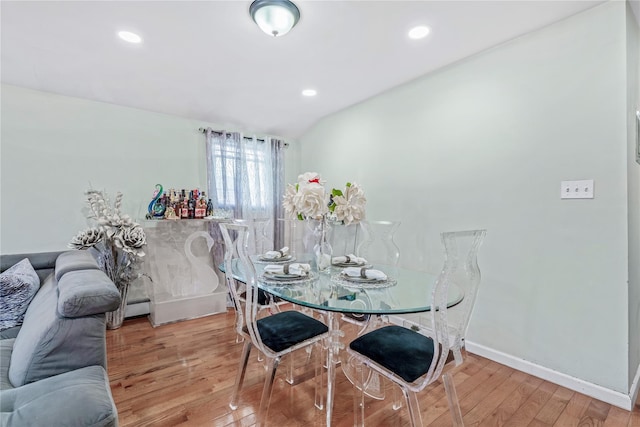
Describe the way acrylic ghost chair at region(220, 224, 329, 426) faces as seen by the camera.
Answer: facing away from the viewer and to the right of the viewer

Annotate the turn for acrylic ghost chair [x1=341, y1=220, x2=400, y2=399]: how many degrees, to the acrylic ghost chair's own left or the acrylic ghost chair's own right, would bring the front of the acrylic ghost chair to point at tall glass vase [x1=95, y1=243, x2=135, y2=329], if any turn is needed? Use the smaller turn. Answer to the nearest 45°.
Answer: approximately 45° to the acrylic ghost chair's own right
